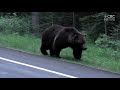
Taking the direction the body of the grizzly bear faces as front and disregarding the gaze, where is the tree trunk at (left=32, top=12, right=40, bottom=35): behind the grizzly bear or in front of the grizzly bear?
behind

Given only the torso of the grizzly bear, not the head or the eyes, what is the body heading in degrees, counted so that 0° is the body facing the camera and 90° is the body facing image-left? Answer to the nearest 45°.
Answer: approximately 315°
